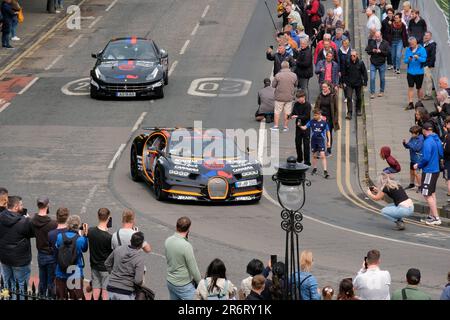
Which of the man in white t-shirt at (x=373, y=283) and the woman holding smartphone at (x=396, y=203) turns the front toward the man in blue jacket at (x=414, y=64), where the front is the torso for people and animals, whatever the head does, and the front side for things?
the man in white t-shirt

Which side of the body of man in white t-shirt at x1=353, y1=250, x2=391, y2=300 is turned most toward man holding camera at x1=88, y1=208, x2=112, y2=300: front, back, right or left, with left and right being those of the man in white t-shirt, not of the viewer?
left

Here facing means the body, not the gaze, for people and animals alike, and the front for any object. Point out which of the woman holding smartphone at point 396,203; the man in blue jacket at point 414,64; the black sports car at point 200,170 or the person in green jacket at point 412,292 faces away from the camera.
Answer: the person in green jacket

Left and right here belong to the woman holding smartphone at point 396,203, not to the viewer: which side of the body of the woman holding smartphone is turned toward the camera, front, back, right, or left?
left

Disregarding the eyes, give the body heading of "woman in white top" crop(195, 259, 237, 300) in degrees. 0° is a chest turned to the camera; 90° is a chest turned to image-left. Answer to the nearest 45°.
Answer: approximately 180°

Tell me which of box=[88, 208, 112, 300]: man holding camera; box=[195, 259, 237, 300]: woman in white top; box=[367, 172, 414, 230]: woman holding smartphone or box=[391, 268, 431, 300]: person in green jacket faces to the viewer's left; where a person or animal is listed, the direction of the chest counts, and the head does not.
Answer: the woman holding smartphone

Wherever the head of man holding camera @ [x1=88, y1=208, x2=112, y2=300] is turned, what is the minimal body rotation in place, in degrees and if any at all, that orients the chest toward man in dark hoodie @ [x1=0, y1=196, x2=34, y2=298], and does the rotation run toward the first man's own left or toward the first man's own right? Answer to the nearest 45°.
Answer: approximately 90° to the first man's own left

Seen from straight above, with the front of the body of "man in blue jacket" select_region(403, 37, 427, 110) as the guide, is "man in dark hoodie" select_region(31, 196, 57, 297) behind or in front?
in front

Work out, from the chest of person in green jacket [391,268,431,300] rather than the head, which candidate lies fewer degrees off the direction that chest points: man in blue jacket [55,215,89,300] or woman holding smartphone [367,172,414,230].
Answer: the woman holding smartphone

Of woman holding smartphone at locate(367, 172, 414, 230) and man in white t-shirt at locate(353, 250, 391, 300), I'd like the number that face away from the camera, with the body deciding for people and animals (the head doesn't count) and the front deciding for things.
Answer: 1

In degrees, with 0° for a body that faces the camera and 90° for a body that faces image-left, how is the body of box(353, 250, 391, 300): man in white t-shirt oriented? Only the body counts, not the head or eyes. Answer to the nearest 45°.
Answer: approximately 180°

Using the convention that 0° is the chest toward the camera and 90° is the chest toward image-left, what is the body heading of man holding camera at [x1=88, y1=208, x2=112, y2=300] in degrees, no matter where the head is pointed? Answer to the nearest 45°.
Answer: approximately 225°

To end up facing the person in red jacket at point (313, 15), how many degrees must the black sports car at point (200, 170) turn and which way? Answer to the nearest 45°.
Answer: approximately 135° to its left

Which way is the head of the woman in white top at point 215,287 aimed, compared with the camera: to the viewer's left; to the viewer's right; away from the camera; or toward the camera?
away from the camera

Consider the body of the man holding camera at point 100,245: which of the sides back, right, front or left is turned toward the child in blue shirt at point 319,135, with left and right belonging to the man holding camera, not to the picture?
front

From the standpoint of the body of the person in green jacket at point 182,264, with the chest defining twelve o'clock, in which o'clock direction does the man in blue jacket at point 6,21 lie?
The man in blue jacket is roughly at 10 o'clock from the person in green jacket.

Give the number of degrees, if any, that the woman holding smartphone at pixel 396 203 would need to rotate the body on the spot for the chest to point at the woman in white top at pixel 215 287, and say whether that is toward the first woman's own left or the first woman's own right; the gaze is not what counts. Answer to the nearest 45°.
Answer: approximately 90° to the first woman's own left

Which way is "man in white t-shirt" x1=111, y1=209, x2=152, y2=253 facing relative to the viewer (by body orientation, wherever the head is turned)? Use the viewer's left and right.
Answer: facing away from the viewer and to the right of the viewer
